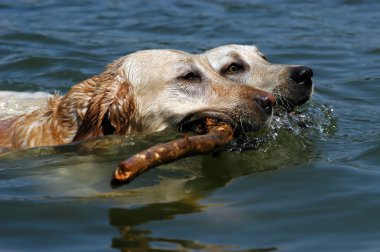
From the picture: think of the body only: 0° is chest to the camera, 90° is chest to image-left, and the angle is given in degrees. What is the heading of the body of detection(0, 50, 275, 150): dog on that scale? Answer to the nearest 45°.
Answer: approximately 270°
